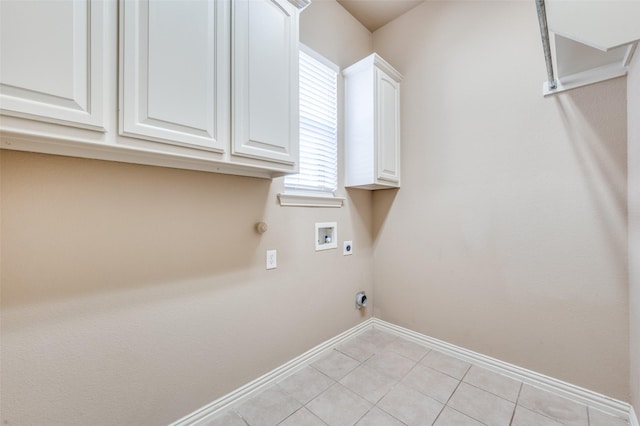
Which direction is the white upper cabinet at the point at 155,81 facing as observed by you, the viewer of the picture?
facing the viewer and to the right of the viewer

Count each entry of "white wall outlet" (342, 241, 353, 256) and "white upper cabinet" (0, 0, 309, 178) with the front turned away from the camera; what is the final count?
0

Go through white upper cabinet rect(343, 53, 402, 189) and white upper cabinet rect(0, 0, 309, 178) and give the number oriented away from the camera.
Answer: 0

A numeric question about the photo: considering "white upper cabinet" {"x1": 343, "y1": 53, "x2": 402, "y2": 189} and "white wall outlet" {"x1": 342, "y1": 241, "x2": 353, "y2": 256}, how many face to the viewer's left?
0
